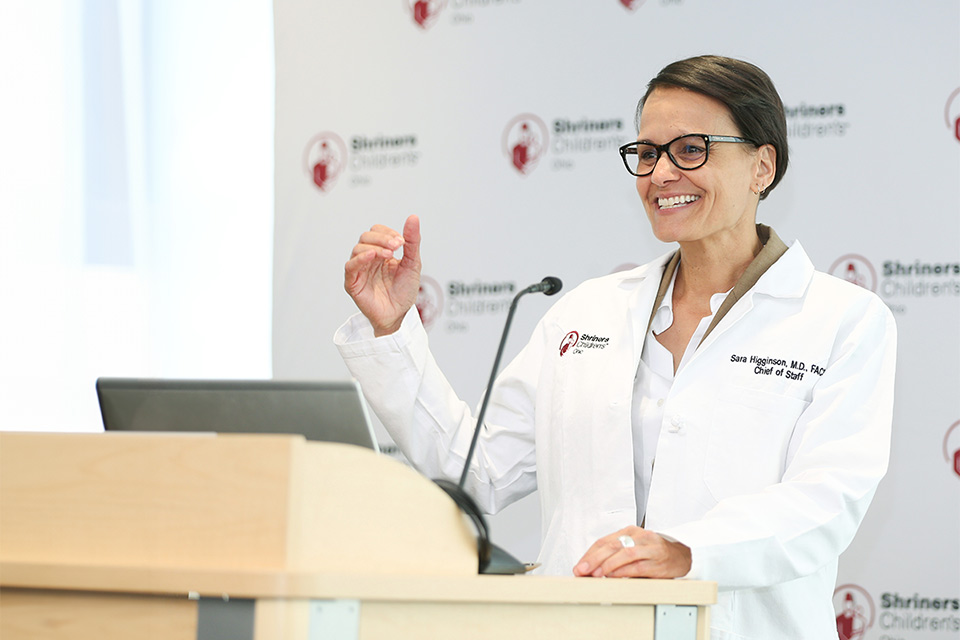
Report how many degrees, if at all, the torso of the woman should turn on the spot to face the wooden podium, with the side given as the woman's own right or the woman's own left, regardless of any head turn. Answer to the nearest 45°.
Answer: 0° — they already face it

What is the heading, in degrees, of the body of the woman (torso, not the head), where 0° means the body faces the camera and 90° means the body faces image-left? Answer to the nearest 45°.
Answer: approximately 45°

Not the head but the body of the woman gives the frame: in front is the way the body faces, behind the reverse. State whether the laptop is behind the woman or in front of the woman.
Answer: in front
